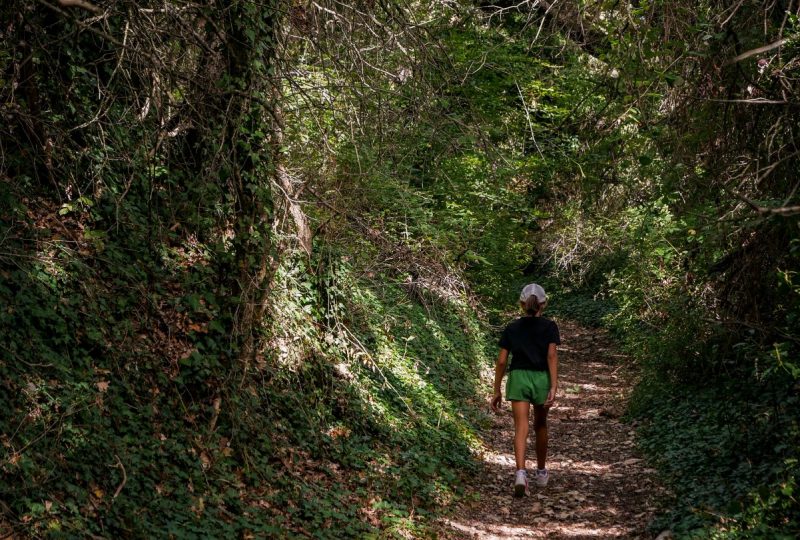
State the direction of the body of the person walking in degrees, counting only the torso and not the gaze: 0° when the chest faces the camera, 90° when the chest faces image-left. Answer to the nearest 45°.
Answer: approximately 180°

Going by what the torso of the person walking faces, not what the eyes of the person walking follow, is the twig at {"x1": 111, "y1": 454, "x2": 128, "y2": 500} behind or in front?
behind

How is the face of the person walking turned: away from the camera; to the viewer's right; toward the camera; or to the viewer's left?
away from the camera
